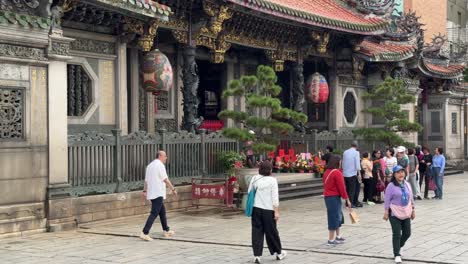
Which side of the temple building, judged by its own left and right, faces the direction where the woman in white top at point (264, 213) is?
front

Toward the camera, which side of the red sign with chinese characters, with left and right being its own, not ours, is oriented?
front

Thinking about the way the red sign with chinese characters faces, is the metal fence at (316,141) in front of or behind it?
behind

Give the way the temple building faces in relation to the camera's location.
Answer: facing the viewer and to the right of the viewer
